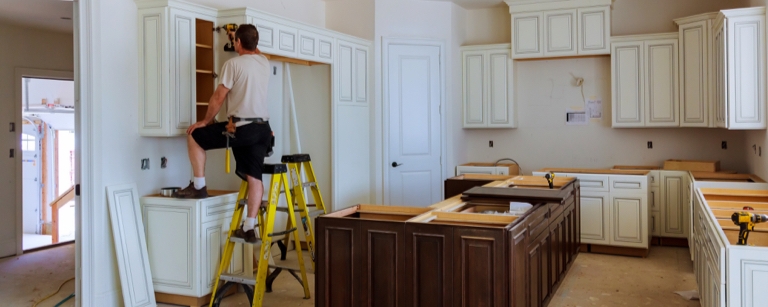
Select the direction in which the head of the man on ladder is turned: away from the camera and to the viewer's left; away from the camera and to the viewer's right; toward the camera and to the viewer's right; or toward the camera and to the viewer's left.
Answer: away from the camera and to the viewer's left

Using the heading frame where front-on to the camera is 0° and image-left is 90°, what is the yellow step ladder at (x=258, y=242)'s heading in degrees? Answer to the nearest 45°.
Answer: approximately 45°

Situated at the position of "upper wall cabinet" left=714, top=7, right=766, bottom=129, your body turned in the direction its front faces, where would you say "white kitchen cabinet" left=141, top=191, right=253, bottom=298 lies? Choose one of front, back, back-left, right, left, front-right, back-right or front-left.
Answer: front-left

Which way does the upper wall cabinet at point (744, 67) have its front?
to the viewer's left

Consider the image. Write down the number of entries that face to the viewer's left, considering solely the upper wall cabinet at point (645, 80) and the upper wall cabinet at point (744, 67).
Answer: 1

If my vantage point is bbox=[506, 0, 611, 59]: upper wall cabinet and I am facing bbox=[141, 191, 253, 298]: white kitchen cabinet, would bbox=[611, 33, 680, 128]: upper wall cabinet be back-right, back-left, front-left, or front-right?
back-left

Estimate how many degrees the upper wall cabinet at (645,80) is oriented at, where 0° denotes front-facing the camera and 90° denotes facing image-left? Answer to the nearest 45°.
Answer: approximately 0°

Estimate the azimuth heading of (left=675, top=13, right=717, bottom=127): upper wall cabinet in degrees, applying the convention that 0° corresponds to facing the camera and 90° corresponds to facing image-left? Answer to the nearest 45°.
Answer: approximately 45°

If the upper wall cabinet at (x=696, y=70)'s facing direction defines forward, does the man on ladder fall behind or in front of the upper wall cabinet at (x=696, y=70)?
in front

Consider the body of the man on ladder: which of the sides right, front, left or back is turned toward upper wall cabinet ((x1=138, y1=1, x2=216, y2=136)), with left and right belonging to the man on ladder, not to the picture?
front

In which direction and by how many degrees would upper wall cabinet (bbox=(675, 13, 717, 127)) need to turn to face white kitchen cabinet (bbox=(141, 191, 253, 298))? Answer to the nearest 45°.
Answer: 0° — it already faces it
